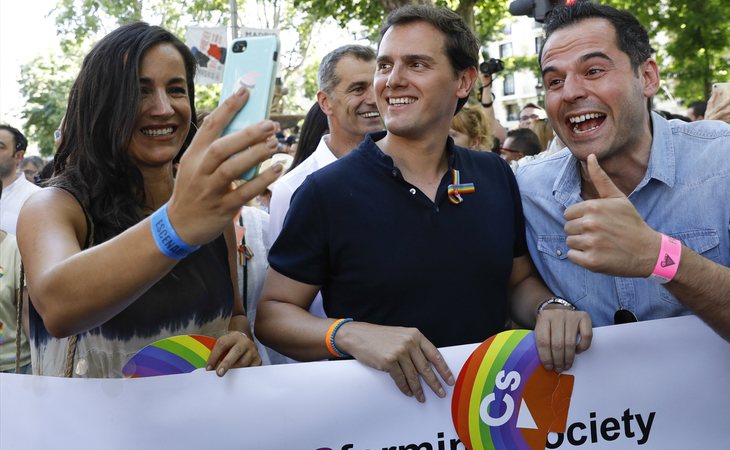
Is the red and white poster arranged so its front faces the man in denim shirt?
yes

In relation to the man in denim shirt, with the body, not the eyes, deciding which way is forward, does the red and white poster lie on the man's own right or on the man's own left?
on the man's own right

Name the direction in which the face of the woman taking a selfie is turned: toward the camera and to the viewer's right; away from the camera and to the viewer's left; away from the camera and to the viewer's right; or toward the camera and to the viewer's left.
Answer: toward the camera and to the viewer's right

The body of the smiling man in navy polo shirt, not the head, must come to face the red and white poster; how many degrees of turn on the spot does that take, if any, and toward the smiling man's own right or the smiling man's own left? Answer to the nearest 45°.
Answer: approximately 180°

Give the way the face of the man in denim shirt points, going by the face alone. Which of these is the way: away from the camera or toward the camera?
toward the camera

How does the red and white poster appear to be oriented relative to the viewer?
toward the camera

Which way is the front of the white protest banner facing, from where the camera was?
facing the viewer

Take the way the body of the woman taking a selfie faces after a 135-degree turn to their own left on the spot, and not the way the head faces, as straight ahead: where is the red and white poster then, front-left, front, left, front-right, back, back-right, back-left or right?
front

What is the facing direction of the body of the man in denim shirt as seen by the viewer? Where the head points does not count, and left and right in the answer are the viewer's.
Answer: facing the viewer and to the left of the viewer

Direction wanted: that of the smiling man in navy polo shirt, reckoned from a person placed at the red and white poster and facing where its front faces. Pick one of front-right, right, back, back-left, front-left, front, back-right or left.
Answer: front

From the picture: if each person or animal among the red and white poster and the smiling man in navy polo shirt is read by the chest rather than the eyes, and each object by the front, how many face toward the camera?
2

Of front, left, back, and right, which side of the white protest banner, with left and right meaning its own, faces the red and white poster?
back

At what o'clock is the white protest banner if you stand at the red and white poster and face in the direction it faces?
The white protest banner is roughly at 12 o'clock from the red and white poster.

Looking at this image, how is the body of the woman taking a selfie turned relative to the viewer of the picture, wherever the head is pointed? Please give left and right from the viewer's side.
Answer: facing the viewer and to the right of the viewer
